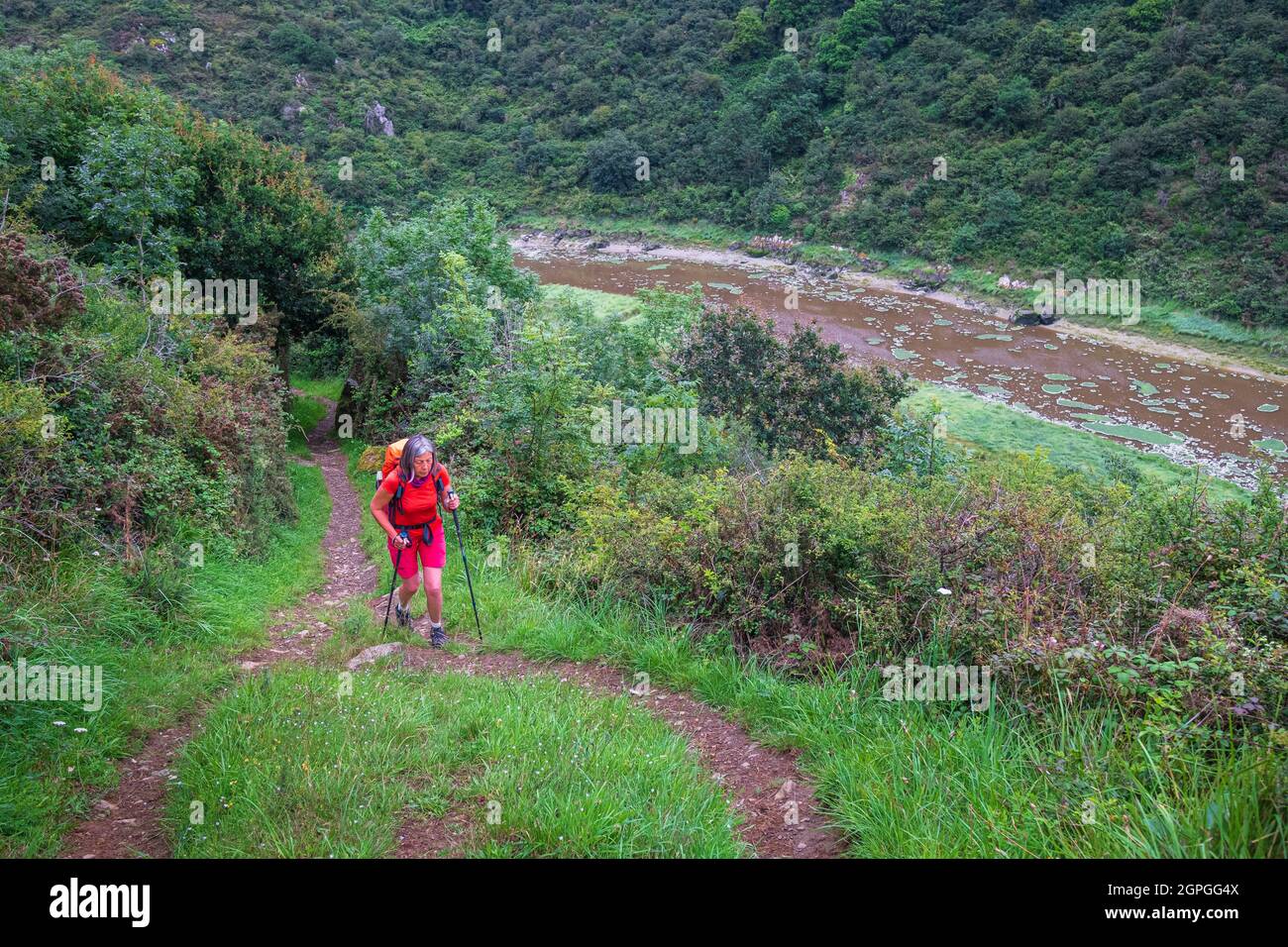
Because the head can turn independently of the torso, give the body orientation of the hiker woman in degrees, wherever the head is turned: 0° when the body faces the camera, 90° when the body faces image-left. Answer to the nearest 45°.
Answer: approximately 315°
